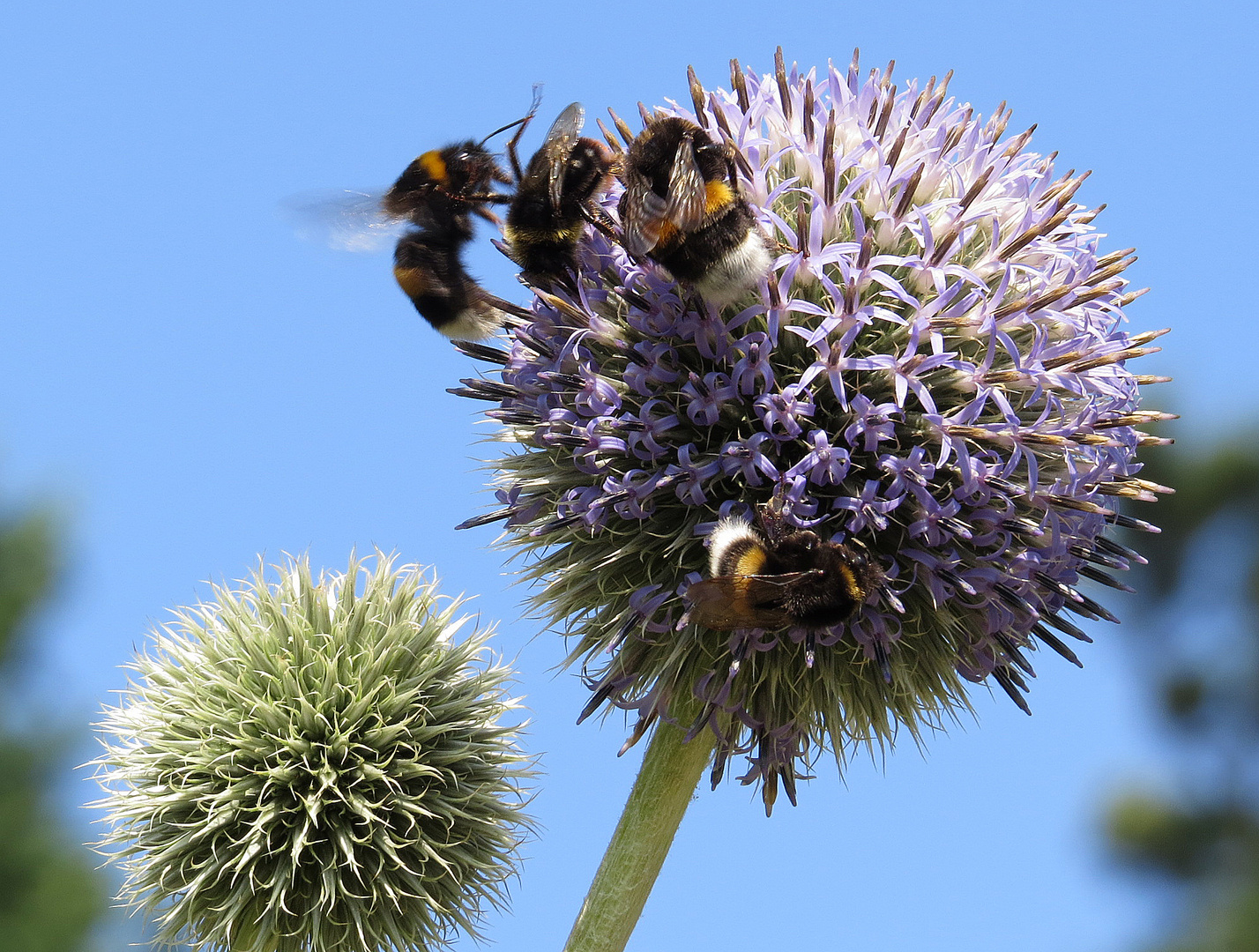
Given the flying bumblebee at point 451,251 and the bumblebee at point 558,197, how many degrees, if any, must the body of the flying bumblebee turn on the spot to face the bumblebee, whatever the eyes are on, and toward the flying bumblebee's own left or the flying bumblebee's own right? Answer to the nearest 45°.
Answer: approximately 45° to the flying bumblebee's own right

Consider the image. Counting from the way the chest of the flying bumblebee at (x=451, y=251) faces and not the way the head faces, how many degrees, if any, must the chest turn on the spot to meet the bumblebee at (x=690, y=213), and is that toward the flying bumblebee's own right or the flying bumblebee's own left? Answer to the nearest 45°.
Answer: approximately 45° to the flying bumblebee's own right
